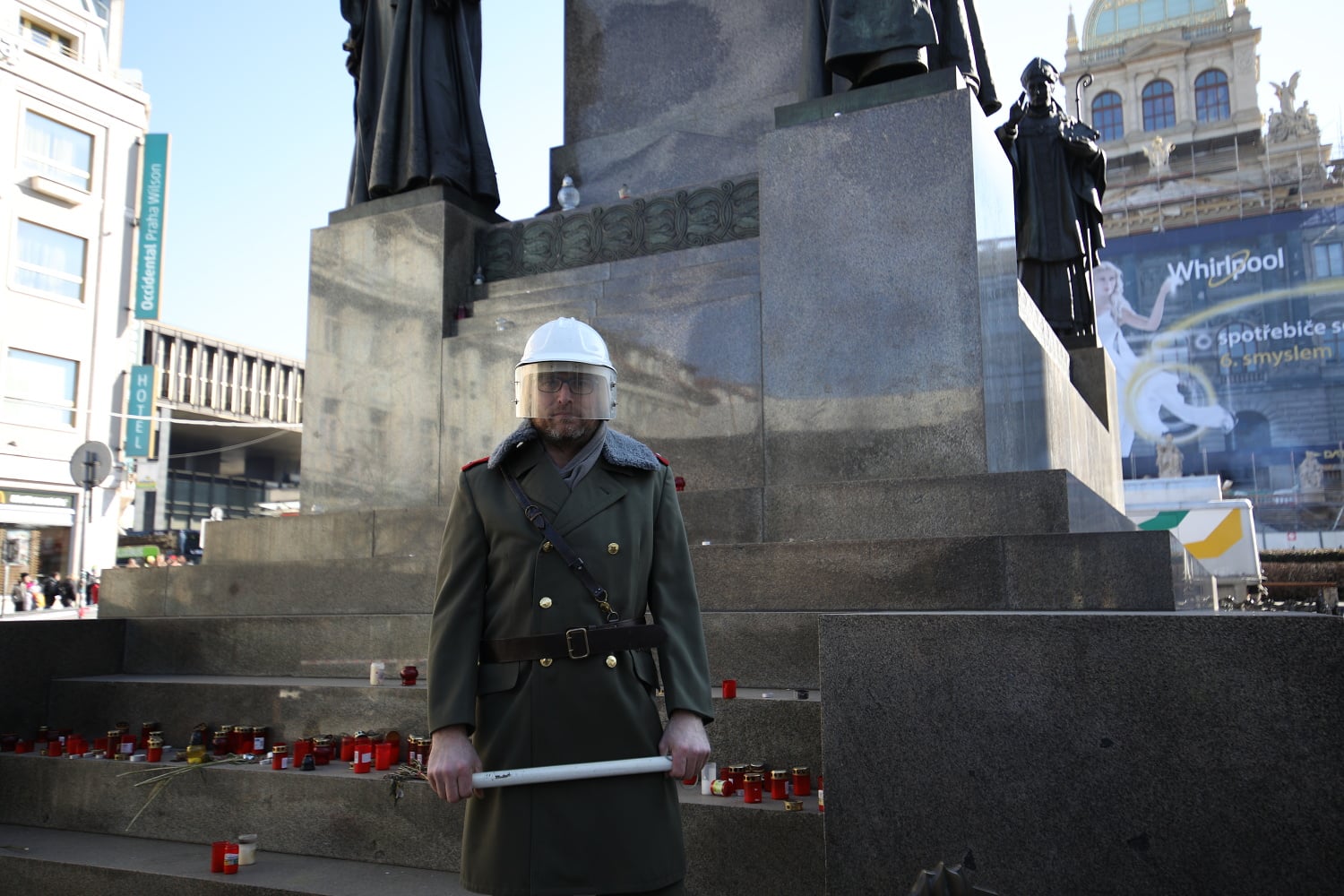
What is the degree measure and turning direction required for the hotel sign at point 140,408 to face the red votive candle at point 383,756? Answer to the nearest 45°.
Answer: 0° — it already faces it

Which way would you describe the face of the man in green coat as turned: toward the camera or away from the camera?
toward the camera

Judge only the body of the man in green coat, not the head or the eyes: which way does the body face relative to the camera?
toward the camera

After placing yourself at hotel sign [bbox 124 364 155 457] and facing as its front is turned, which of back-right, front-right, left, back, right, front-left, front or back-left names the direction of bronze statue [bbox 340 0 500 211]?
front

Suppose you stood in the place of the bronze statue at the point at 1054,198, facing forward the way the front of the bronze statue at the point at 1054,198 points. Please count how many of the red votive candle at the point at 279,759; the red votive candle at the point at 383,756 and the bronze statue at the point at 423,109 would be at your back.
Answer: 0

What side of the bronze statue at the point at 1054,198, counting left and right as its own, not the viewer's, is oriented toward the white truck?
back

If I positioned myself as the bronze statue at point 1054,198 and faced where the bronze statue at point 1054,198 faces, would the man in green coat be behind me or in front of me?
in front

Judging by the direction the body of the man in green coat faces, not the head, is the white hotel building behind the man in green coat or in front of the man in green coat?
behind

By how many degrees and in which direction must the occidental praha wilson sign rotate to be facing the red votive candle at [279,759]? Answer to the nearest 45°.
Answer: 0° — it already faces it

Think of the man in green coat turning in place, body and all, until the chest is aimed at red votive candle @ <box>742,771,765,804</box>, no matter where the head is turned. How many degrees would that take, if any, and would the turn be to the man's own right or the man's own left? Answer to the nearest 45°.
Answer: approximately 135° to the man's own left

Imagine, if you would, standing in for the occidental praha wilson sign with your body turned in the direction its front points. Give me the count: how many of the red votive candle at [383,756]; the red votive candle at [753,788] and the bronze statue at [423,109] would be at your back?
0

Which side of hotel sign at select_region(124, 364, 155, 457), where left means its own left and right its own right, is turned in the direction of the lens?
front
